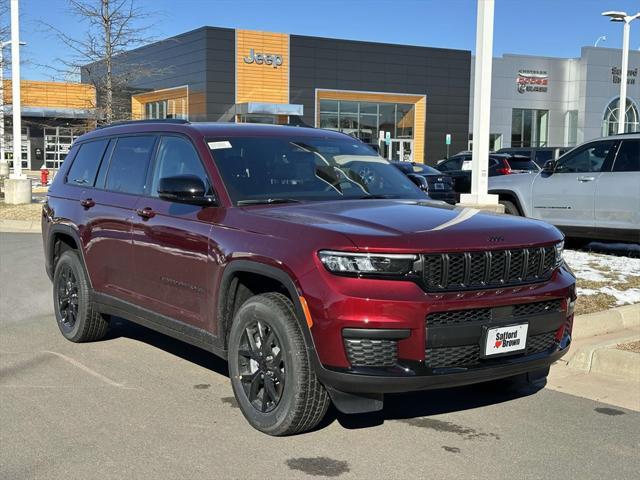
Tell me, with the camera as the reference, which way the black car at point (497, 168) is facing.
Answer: facing away from the viewer and to the left of the viewer

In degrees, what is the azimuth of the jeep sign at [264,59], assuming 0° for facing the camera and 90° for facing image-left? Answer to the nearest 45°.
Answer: approximately 0°

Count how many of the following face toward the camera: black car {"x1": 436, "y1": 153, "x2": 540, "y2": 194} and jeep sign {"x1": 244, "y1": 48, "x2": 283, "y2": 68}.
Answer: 1

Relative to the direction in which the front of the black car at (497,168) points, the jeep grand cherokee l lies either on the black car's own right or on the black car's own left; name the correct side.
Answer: on the black car's own left

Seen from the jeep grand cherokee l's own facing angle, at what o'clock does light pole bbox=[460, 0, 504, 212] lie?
The light pole is roughly at 8 o'clock from the jeep grand cherokee l.

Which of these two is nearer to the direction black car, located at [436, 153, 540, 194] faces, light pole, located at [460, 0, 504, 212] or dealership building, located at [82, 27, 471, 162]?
the dealership building

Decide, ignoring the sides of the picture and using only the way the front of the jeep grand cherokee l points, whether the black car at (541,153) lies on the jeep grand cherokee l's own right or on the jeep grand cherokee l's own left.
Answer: on the jeep grand cherokee l's own left

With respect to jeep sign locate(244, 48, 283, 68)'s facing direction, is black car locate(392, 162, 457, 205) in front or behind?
in front

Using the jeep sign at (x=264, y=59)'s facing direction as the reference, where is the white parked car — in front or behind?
in front

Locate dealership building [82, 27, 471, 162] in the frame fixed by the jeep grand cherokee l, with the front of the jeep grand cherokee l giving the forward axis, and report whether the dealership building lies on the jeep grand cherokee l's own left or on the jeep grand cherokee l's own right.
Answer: on the jeep grand cherokee l's own left
